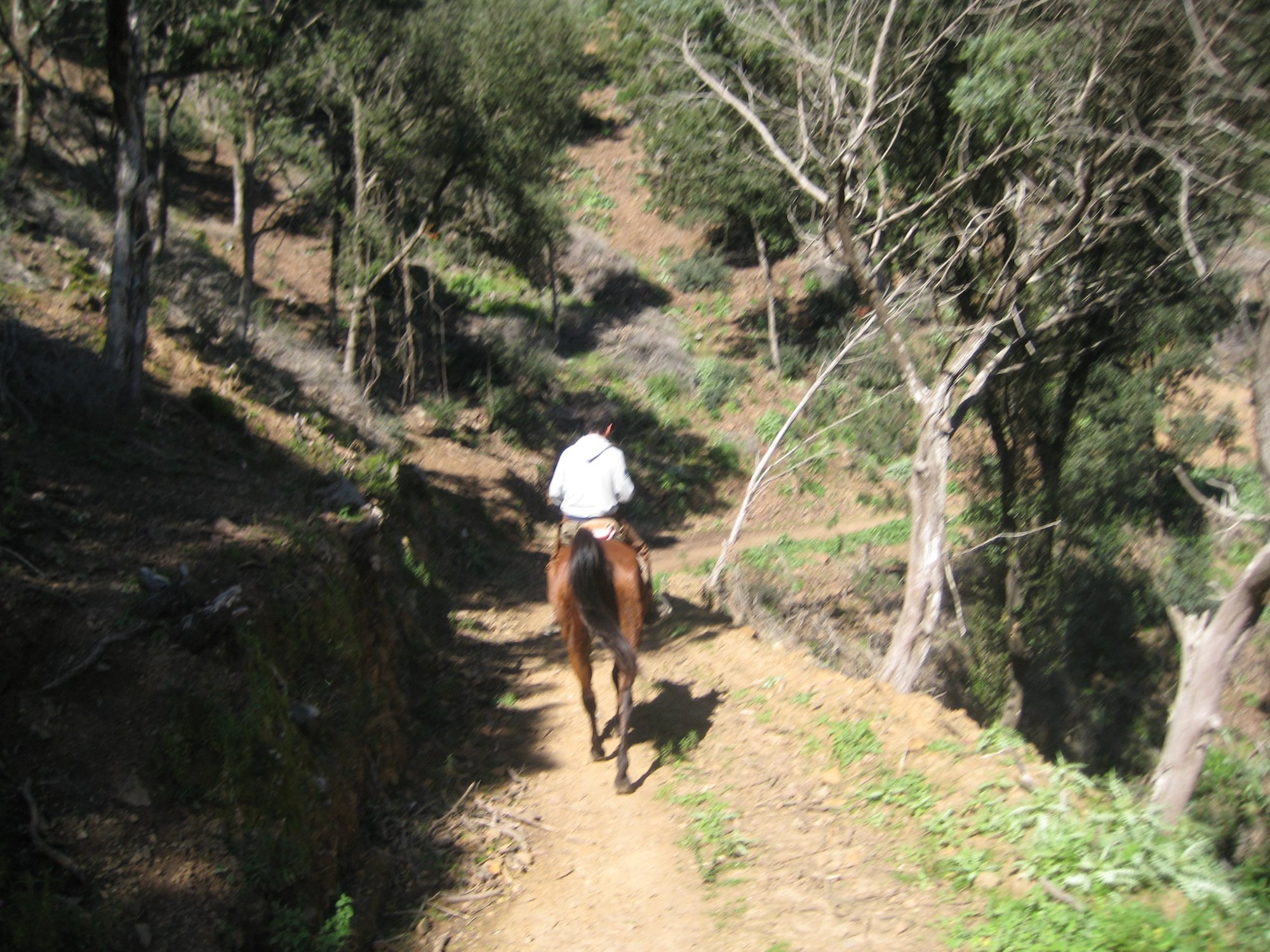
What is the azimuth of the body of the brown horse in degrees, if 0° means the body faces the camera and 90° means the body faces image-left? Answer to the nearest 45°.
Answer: approximately 180°

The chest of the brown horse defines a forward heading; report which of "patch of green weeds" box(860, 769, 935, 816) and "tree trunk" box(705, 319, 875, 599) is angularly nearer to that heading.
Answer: the tree trunk

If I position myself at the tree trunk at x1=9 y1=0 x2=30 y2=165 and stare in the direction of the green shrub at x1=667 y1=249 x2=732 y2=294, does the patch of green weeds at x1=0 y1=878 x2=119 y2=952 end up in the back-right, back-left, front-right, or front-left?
back-right

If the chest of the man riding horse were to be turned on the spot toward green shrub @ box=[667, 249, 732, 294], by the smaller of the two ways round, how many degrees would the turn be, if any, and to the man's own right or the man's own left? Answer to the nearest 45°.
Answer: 0° — they already face it

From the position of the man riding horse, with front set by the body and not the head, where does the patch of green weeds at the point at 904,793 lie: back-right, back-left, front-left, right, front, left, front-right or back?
back-right

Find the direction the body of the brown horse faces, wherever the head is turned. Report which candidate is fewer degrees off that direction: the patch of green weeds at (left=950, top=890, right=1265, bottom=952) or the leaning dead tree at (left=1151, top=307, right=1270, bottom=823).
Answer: the leaning dead tree

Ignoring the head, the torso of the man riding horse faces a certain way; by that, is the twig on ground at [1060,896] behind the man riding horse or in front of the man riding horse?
behind

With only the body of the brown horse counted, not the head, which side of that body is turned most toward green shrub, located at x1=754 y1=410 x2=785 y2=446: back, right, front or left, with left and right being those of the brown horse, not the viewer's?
front

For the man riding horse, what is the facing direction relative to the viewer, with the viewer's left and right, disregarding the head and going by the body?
facing away from the viewer

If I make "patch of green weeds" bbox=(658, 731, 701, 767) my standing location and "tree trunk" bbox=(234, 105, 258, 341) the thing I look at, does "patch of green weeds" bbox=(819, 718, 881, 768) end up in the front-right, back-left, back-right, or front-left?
back-right

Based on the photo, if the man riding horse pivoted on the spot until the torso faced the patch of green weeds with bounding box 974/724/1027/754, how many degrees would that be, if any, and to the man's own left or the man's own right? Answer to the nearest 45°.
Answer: approximately 135° to the man's own right

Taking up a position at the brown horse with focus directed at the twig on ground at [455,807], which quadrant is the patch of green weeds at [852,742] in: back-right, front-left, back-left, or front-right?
back-left

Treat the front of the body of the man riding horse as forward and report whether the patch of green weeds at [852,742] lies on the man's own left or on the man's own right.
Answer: on the man's own right

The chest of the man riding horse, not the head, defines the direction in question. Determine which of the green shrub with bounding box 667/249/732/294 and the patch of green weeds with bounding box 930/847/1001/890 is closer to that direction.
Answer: the green shrub
